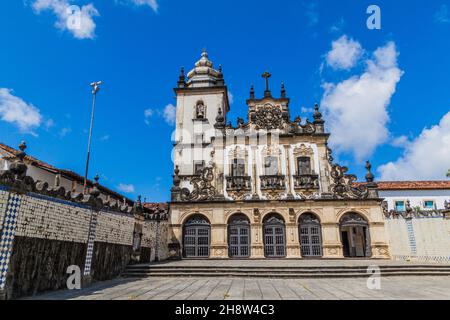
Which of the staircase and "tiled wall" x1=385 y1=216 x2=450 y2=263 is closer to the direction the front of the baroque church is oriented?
the staircase

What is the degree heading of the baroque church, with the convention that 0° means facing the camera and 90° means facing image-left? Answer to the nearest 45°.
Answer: approximately 0°

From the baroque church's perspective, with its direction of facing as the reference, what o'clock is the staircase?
The staircase is roughly at 12 o'clock from the baroque church.

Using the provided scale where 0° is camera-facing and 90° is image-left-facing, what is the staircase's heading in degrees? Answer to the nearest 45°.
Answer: approximately 0°

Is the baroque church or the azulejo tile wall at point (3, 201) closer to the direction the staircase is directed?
the azulejo tile wall

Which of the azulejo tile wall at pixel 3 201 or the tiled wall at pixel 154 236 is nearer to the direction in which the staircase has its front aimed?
the azulejo tile wall

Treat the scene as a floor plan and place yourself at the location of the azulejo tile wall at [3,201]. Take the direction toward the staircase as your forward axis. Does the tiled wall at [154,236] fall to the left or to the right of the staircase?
left

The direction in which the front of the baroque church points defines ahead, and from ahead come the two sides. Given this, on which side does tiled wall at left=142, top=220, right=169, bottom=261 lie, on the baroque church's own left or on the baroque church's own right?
on the baroque church's own right

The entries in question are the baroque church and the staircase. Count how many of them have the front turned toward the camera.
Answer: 2

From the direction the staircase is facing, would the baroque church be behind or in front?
behind
